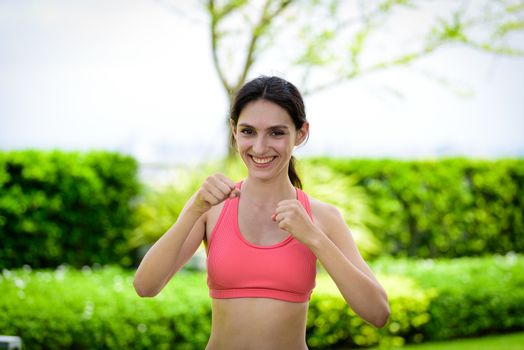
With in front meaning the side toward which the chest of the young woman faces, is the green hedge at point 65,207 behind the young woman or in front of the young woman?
behind

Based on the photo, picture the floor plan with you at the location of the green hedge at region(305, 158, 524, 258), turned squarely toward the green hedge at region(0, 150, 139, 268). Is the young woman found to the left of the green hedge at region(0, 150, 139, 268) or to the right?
left

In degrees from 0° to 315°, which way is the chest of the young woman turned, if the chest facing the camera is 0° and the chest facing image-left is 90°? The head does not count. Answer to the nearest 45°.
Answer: approximately 0°

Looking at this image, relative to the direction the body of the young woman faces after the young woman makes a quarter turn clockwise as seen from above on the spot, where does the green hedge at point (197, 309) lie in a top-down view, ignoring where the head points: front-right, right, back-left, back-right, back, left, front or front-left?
right

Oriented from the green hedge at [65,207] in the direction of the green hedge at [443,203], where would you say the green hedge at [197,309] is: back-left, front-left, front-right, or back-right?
front-right

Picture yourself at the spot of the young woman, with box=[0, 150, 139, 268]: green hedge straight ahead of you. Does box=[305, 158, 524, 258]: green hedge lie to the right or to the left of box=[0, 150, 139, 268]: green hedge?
right
